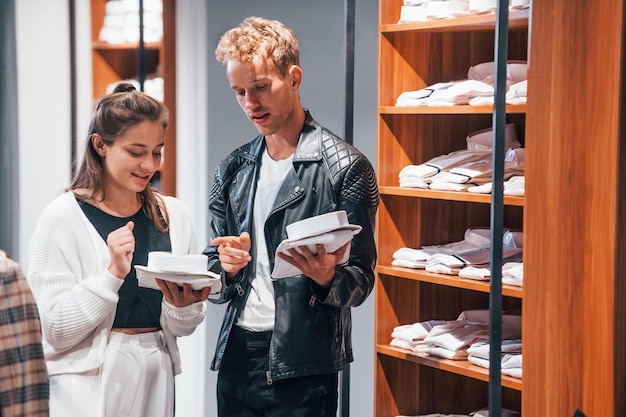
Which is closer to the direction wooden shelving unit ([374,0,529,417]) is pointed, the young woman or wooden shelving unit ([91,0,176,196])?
the young woman

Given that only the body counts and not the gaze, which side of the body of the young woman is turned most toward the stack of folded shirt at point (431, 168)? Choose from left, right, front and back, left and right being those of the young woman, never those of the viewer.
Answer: left

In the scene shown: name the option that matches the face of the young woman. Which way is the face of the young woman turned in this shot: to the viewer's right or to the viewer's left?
to the viewer's right

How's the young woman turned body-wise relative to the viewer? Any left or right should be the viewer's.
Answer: facing the viewer and to the right of the viewer

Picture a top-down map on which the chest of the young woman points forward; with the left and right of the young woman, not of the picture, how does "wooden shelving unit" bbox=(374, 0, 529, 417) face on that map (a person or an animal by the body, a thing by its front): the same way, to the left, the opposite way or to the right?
to the right

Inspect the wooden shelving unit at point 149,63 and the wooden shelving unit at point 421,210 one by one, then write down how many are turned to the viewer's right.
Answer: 0

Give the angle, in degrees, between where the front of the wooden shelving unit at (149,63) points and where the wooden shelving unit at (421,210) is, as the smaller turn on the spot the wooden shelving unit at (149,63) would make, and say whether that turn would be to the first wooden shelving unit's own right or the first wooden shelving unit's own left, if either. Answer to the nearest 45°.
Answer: approximately 45° to the first wooden shelving unit's own left

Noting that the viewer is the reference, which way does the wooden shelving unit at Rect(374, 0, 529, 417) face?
facing the viewer and to the left of the viewer

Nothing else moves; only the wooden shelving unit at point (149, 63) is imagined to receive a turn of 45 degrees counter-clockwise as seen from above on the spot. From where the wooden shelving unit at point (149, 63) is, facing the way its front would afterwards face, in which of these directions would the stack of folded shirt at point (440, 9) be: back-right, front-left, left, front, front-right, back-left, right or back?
front

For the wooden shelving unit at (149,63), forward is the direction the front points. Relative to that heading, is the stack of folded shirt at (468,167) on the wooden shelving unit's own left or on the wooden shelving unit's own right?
on the wooden shelving unit's own left

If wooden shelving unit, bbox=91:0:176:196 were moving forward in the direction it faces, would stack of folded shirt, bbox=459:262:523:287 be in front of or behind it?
in front

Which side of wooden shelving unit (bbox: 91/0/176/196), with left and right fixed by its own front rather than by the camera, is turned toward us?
front

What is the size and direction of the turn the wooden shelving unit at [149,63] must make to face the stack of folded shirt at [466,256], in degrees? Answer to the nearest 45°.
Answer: approximately 45° to its left

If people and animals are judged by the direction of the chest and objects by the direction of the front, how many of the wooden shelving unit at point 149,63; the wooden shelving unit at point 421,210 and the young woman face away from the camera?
0

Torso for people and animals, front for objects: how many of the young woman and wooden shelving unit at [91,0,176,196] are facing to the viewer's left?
0

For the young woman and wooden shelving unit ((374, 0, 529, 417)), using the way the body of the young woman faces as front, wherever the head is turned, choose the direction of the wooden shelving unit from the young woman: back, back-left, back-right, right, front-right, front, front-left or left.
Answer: left
